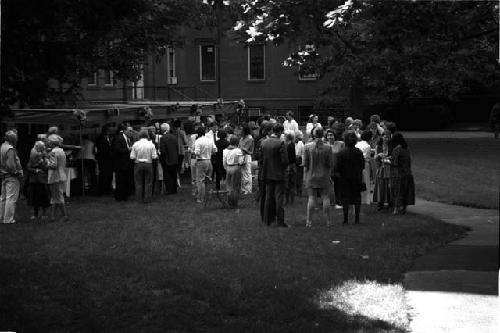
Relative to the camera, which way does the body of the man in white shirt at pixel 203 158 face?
away from the camera

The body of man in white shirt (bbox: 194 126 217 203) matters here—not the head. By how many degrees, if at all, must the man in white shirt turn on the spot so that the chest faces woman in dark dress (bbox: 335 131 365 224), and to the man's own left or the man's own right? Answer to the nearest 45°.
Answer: approximately 135° to the man's own right

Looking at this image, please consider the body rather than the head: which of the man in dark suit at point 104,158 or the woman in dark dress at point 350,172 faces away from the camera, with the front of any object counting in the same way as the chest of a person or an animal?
the woman in dark dress

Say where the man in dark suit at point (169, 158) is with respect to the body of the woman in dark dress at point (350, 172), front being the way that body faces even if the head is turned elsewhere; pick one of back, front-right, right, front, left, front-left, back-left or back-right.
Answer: front-left

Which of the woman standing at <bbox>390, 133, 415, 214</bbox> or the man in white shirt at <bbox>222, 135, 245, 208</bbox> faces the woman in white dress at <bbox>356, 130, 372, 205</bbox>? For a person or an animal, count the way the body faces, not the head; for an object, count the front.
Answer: the woman standing

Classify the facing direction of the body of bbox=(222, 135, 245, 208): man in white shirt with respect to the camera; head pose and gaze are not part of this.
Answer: away from the camera

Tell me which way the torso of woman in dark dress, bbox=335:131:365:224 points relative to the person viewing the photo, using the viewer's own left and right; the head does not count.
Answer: facing away from the viewer

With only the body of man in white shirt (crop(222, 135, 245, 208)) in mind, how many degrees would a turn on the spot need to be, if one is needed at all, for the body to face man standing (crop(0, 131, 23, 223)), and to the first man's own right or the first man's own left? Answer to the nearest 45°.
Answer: approximately 135° to the first man's own left

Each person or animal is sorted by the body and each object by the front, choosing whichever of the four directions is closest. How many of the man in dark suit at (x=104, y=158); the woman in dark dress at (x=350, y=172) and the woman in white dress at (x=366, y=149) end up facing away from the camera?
2
